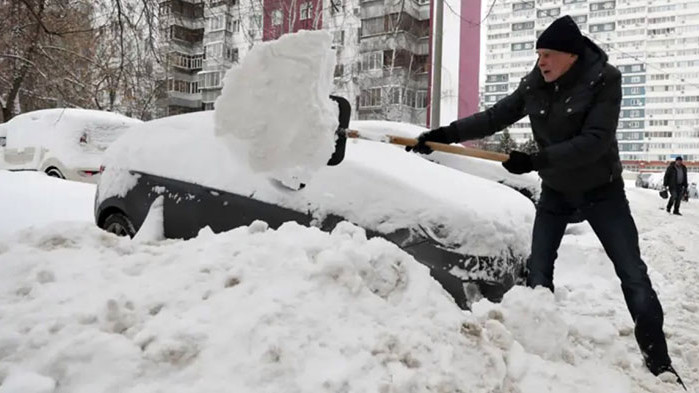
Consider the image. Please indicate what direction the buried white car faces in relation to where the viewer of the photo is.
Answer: facing away from the viewer and to the left of the viewer

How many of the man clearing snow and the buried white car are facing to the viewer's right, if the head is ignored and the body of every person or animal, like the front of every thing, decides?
0

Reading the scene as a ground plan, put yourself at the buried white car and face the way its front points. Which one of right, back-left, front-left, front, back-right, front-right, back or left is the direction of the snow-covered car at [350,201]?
back-left

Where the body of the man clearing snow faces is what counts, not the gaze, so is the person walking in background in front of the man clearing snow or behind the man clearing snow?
behind

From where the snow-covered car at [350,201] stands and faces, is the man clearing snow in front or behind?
in front

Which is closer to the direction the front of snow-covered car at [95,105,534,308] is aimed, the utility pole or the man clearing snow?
the man clearing snow

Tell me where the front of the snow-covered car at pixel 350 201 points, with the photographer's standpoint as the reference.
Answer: facing the viewer and to the right of the viewer

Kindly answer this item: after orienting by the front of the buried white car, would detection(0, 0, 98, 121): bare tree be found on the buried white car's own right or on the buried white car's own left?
on the buried white car's own right

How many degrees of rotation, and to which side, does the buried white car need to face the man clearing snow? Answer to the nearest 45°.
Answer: approximately 135° to its left

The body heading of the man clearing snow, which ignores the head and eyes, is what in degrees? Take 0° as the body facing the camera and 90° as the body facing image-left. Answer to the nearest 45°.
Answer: approximately 45°
